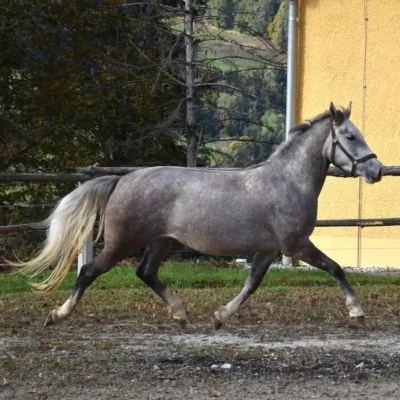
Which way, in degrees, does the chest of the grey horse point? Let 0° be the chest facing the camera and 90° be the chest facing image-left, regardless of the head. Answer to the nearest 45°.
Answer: approximately 270°

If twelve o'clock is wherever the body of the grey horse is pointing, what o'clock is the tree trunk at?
The tree trunk is roughly at 9 o'clock from the grey horse.
